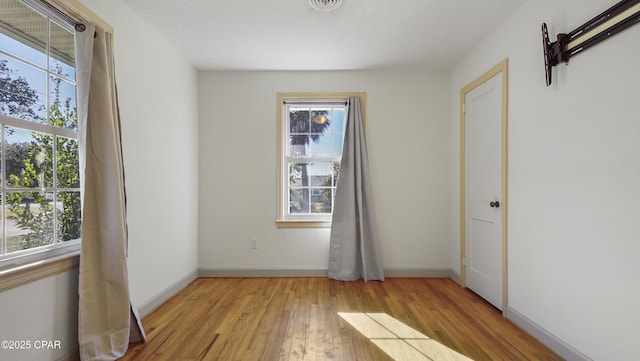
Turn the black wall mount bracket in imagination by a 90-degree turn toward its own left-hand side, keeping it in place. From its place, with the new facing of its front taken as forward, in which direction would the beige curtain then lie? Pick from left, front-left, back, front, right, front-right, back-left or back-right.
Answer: front-right

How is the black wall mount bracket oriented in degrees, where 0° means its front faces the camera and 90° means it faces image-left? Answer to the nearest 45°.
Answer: approximately 90°

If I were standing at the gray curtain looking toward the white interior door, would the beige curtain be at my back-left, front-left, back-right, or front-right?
back-right

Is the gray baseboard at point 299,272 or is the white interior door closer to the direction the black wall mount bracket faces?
the gray baseboard

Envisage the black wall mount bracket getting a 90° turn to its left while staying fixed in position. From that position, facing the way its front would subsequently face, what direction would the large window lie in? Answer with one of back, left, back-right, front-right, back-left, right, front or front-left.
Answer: front-right

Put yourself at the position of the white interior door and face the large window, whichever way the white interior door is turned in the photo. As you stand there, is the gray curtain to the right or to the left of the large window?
right

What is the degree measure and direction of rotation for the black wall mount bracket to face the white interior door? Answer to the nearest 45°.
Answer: approximately 45° to its right

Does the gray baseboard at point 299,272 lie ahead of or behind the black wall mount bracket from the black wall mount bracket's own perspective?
ahead
